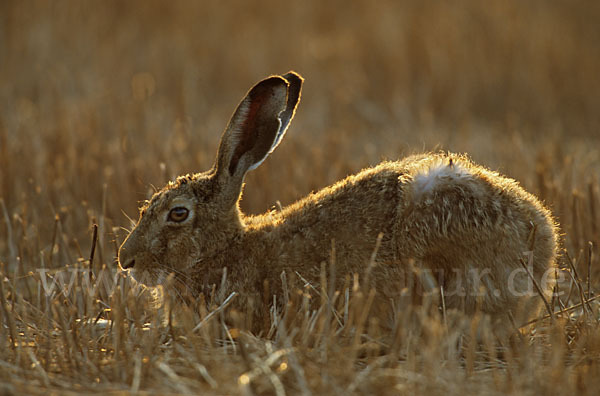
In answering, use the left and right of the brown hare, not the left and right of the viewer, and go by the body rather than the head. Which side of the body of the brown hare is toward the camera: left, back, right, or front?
left
